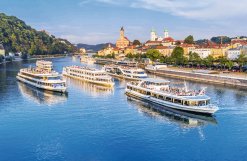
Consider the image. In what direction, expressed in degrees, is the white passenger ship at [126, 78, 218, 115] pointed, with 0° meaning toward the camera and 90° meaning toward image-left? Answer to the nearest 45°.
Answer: approximately 315°
